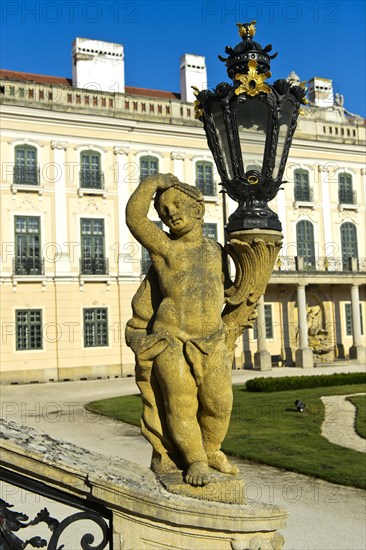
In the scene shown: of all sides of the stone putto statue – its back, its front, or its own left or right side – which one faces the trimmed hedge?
back

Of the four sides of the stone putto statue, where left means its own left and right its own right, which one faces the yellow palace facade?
back

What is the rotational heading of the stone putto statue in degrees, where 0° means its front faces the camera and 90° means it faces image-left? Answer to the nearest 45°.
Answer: approximately 0°
